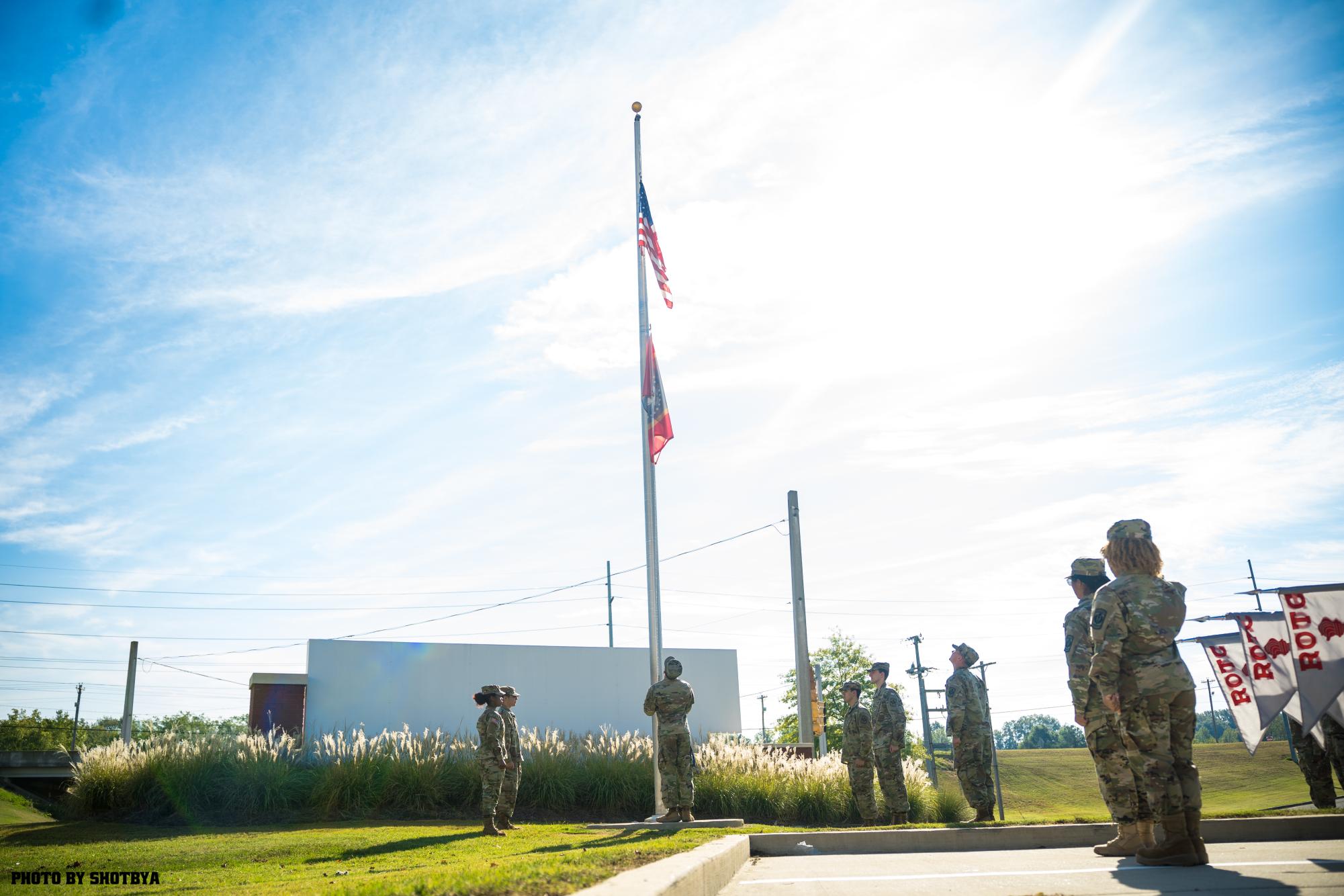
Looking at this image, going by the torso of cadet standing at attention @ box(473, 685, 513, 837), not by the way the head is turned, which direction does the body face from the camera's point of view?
to the viewer's right

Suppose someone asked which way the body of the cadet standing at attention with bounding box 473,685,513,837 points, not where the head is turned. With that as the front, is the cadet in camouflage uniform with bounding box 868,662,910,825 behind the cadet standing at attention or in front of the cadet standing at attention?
in front

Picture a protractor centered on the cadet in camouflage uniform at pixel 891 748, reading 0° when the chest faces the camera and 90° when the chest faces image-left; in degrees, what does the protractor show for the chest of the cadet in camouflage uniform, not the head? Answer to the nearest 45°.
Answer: approximately 90°

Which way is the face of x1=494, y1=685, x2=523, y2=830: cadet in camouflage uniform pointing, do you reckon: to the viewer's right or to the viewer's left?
to the viewer's right

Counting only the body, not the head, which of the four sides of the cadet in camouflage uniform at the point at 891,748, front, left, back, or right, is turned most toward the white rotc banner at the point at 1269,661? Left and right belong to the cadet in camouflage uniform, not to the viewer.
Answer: back

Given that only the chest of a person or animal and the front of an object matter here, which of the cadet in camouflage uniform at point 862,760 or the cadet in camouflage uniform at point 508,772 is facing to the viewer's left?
the cadet in camouflage uniform at point 862,760

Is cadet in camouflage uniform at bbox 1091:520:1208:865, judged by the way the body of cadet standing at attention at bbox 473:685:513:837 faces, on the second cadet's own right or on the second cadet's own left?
on the second cadet's own right

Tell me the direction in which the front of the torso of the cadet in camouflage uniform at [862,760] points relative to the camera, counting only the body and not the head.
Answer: to the viewer's left

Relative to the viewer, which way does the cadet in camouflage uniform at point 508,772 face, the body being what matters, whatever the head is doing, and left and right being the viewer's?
facing to the right of the viewer

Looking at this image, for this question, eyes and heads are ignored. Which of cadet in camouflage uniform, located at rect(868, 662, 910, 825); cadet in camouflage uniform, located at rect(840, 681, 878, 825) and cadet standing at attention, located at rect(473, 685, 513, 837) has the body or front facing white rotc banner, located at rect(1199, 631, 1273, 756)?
the cadet standing at attention

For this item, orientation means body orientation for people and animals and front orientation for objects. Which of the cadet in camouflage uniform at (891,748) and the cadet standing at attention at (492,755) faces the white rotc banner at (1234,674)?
the cadet standing at attention

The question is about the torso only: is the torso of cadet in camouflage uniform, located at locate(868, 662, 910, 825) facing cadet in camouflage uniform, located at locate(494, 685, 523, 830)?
yes

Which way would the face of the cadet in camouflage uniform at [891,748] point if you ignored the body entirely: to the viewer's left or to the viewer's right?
to the viewer's left
